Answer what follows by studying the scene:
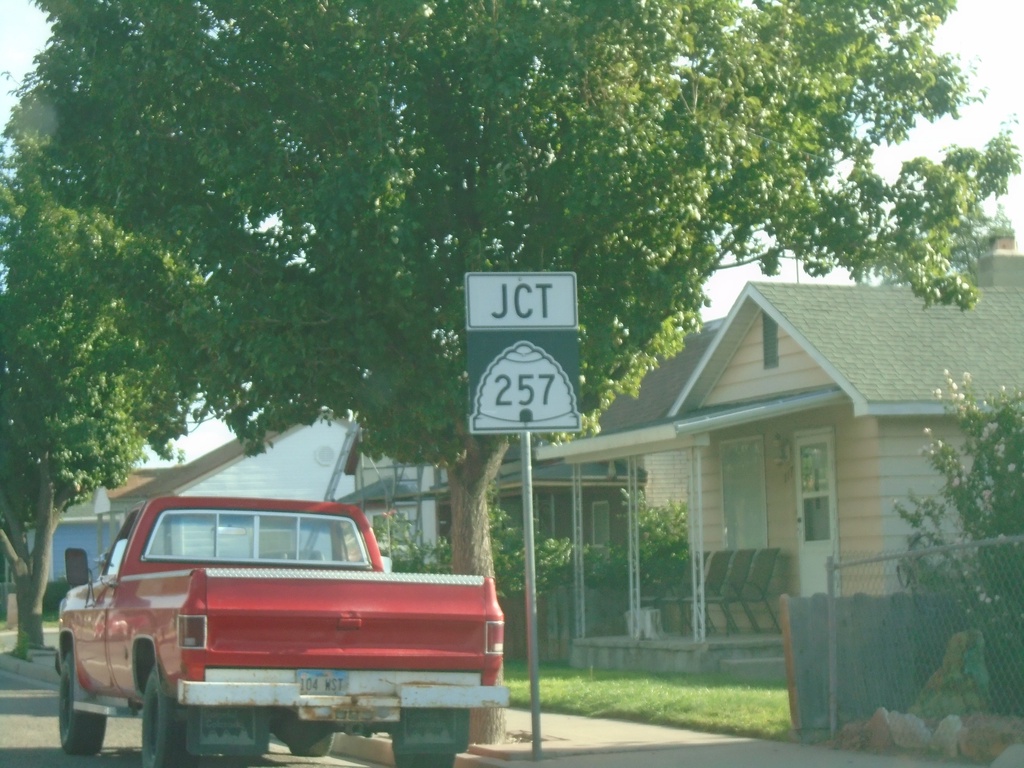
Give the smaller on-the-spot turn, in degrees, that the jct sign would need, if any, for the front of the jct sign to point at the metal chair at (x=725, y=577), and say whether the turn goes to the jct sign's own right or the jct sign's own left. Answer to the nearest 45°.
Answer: approximately 180°

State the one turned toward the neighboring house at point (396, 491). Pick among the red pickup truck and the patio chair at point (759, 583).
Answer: the red pickup truck

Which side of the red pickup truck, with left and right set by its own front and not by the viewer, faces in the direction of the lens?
back

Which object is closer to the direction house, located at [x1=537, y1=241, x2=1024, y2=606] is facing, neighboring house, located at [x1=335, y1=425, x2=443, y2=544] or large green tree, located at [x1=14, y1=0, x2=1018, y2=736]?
the large green tree

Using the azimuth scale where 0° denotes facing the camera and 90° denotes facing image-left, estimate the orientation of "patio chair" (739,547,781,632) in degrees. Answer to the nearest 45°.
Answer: approximately 45°

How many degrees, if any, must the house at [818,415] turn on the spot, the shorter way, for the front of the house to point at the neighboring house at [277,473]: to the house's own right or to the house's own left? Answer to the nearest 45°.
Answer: approximately 90° to the house's own right

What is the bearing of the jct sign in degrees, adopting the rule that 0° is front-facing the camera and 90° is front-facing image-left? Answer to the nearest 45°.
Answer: approximately 0°

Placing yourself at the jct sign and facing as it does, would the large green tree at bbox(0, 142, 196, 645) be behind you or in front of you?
behind

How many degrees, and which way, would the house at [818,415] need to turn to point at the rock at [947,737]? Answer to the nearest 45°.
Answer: approximately 45° to its left

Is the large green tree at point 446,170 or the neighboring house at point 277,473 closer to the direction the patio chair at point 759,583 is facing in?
the large green tree

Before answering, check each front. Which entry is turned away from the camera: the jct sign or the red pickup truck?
the red pickup truck
